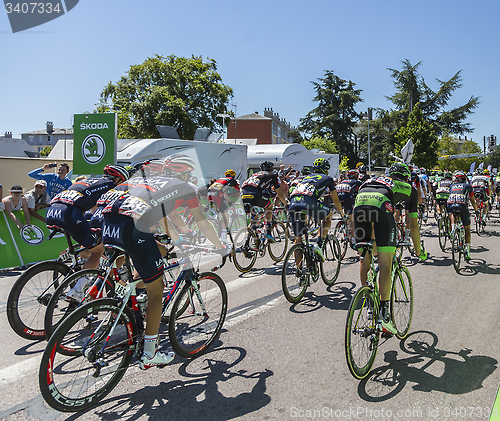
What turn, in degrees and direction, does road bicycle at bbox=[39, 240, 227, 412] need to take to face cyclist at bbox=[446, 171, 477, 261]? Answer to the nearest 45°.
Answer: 0° — it already faces them

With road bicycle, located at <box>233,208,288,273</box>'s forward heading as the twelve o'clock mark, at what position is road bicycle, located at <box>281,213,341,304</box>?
road bicycle, located at <box>281,213,341,304</box> is roughly at 4 o'clock from road bicycle, located at <box>233,208,288,273</box>.

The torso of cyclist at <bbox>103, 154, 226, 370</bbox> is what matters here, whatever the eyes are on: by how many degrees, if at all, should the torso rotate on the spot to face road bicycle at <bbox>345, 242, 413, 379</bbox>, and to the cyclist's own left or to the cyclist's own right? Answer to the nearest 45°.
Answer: approximately 45° to the cyclist's own right

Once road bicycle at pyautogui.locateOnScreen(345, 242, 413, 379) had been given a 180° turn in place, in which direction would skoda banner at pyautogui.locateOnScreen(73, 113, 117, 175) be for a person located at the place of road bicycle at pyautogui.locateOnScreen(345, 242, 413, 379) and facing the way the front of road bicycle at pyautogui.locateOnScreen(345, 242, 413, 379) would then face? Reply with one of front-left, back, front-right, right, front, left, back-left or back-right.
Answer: right

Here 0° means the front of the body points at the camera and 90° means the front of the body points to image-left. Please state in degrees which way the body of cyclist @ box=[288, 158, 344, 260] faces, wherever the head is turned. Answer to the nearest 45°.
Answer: approximately 225°

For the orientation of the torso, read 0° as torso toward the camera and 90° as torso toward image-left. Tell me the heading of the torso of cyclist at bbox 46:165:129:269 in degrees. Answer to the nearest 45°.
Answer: approximately 225°

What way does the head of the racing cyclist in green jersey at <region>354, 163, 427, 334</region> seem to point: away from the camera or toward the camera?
away from the camera

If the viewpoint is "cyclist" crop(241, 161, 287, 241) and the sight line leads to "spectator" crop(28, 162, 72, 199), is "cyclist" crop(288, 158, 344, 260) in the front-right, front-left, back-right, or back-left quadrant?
back-left

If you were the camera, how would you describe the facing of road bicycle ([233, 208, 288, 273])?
facing away from the viewer and to the right of the viewer

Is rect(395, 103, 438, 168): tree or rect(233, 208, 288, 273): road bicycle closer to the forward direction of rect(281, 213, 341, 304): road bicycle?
the tree

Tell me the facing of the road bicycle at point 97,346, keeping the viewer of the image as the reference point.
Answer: facing away from the viewer and to the right of the viewer

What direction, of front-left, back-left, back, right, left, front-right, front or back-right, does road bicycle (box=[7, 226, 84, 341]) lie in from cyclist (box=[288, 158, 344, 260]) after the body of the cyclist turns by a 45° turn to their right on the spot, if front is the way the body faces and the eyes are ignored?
back-right
